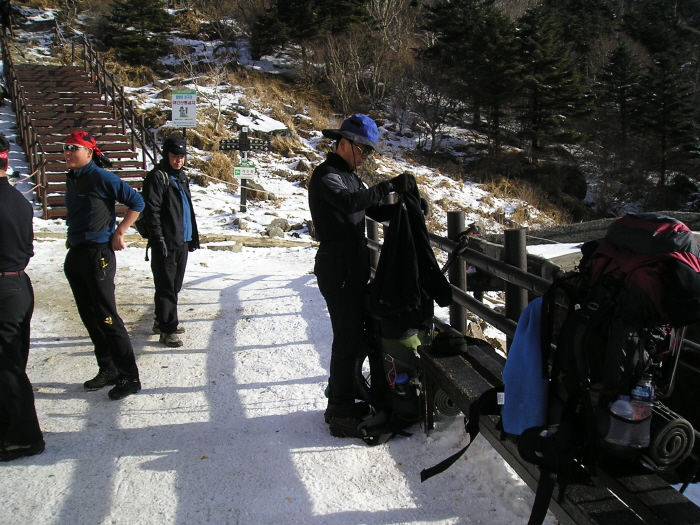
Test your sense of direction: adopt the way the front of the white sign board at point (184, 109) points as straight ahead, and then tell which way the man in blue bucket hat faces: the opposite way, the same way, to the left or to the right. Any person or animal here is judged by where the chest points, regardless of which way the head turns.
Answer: to the left

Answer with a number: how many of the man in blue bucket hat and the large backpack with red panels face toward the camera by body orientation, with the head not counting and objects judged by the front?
0

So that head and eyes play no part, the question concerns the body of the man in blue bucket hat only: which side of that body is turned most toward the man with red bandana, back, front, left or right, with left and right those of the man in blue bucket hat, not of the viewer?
back

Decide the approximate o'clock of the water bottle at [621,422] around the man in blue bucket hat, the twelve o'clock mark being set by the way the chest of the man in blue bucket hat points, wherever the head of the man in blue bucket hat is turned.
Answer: The water bottle is roughly at 2 o'clock from the man in blue bucket hat.

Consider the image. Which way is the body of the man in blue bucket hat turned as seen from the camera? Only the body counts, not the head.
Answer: to the viewer's right

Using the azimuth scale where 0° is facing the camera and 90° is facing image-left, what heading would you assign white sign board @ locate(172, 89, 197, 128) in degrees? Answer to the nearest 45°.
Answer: approximately 0°

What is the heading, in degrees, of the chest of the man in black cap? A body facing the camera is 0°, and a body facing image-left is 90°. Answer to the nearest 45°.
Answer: approximately 315°

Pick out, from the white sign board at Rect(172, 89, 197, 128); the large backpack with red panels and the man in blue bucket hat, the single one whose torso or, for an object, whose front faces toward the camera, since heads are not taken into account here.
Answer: the white sign board

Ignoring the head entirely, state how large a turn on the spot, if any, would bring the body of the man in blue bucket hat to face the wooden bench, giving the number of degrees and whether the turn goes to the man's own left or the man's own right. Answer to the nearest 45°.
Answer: approximately 45° to the man's own right

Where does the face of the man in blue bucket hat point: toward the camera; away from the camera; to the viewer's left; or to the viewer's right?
to the viewer's right

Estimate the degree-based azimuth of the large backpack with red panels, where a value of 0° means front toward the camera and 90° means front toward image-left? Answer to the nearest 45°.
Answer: approximately 225°

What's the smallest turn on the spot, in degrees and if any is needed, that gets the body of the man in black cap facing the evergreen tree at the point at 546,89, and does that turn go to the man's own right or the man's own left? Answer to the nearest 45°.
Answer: approximately 90° to the man's own left
